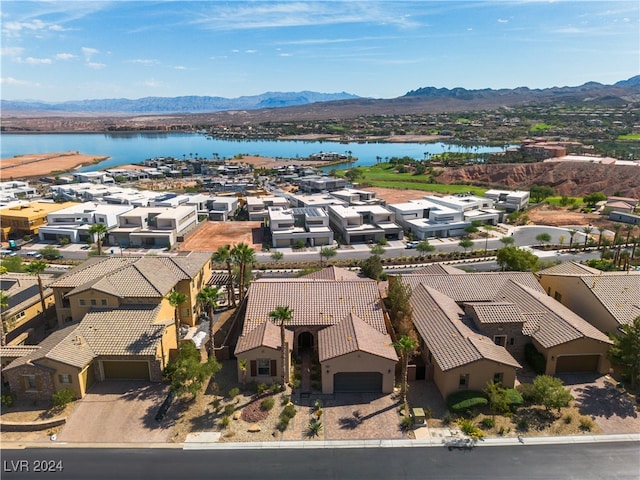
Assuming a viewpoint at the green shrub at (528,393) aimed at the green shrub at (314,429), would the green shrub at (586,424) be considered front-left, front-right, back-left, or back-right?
back-left

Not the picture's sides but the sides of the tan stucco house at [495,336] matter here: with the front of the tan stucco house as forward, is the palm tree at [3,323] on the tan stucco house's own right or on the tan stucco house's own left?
on the tan stucco house's own right

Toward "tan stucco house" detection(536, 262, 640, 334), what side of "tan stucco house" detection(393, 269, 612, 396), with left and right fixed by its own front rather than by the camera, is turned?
left

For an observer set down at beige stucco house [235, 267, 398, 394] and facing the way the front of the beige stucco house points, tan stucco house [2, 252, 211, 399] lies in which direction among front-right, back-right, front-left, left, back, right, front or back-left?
right

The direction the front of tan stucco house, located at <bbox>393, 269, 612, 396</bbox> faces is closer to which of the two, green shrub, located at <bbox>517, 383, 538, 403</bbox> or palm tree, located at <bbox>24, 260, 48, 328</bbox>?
the green shrub

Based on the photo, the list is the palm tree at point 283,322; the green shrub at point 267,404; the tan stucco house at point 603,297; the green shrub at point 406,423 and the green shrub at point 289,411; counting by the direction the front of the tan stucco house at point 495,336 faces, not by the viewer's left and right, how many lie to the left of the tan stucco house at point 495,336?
1

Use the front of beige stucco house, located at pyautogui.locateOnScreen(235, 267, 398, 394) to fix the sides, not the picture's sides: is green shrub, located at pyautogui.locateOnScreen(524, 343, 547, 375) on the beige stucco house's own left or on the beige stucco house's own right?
on the beige stucco house's own left

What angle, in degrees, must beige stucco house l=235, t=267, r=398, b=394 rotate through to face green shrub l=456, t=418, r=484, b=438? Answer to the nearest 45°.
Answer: approximately 45° to its left

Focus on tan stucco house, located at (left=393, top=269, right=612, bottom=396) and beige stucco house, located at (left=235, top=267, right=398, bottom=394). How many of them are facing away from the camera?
0

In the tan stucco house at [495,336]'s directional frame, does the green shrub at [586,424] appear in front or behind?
in front

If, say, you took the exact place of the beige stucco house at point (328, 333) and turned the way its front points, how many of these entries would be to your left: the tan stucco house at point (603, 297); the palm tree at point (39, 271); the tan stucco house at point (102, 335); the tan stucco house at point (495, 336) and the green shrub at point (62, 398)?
2

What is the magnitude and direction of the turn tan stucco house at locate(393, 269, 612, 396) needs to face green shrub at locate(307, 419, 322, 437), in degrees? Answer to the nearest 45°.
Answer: approximately 90° to its right

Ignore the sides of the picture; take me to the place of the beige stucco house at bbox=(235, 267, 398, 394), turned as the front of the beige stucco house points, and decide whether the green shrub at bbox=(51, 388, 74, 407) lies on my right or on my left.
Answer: on my right

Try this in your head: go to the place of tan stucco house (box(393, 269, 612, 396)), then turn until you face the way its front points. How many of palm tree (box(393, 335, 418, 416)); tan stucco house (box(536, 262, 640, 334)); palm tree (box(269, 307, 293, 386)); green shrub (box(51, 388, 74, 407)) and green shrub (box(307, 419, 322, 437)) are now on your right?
4
